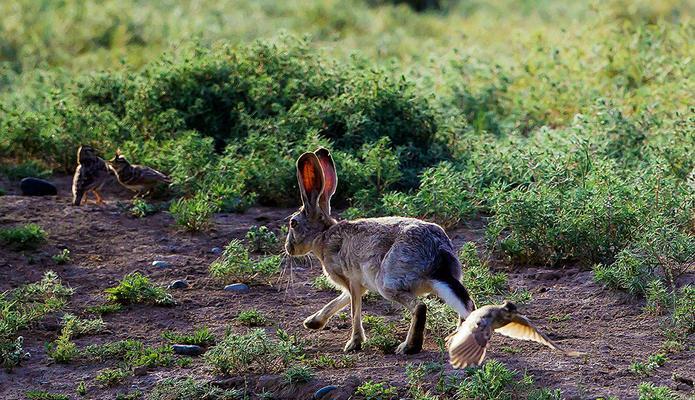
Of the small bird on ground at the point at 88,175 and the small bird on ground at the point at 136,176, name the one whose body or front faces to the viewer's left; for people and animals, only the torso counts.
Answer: the small bird on ground at the point at 136,176

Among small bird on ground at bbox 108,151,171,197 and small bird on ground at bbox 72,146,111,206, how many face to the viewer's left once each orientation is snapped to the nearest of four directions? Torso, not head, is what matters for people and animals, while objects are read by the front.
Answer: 1

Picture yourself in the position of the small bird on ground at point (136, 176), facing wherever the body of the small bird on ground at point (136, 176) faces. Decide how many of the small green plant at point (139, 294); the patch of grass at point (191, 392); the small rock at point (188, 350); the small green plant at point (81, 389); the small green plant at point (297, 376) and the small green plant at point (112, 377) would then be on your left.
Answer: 6

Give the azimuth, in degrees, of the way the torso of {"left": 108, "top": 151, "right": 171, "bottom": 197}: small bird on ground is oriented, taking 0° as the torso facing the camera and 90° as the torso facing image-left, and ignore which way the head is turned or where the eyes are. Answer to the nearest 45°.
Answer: approximately 90°

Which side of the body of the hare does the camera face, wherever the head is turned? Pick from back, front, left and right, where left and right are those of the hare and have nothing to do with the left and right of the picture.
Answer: left

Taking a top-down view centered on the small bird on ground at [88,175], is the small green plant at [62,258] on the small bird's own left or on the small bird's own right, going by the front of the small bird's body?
on the small bird's own right

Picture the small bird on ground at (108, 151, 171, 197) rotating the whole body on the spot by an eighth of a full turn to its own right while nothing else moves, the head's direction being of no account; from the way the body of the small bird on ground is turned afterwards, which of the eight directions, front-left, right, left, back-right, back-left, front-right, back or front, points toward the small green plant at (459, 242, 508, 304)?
back

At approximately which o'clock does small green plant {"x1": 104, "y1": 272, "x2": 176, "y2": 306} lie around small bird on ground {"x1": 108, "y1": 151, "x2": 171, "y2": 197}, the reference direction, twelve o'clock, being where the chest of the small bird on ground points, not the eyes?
The small green plant is roughly at 9 o'clock from the small bird on ground.

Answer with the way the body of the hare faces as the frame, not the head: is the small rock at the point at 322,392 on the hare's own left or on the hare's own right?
on the hare's own left
